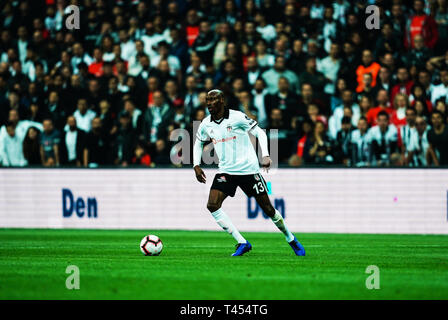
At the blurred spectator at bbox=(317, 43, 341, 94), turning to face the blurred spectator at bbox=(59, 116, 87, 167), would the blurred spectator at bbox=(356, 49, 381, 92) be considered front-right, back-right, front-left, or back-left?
back-left

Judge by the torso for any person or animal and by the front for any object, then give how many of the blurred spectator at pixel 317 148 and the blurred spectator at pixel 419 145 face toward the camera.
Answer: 2

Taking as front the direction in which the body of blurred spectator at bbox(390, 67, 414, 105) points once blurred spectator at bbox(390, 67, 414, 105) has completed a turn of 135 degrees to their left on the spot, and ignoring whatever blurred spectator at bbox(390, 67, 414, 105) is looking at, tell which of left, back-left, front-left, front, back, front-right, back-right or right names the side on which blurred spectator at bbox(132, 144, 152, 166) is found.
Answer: back-left

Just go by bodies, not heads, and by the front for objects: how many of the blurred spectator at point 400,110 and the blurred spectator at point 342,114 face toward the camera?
2

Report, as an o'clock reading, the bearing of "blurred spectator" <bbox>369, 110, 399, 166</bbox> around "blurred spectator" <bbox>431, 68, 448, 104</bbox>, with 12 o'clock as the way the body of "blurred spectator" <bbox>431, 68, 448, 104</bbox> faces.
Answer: "blurred spectator" <bbox>369, 110, 399, 166</bbox> is roughly at 2 o'clock from "blurred spectator" <bbox>431, 68, 448, 104</bbox>.

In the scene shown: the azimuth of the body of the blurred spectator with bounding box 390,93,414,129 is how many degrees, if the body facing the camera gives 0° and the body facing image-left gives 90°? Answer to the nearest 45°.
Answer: approximately 0°

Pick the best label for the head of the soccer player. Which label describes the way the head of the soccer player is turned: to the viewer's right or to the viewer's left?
to the viewer's left

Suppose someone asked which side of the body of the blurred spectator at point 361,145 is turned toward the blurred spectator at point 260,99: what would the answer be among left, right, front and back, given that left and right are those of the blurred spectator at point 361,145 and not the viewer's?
right

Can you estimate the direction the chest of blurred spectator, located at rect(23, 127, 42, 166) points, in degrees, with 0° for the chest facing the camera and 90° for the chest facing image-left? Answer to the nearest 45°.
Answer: approximately 0°
